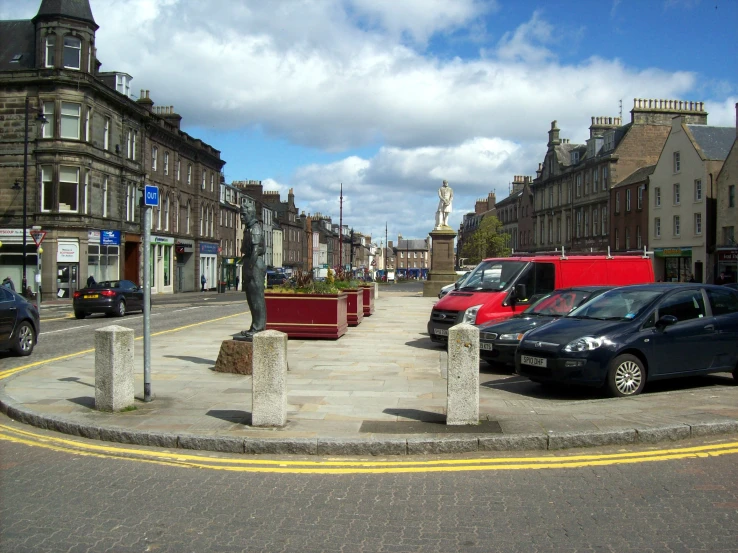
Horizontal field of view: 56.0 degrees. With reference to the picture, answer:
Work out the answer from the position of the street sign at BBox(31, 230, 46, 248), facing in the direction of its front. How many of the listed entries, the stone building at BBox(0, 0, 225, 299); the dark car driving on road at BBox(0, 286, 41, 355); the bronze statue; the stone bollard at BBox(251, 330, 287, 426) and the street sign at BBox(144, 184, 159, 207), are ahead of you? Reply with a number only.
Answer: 4

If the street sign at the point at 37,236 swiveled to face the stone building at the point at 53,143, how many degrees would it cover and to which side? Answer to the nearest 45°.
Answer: approximately 180°

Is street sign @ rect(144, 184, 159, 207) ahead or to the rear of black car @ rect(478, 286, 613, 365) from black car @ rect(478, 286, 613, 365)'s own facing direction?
ahead

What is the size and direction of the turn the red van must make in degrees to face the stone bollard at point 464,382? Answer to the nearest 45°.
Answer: approximately 45° to its left

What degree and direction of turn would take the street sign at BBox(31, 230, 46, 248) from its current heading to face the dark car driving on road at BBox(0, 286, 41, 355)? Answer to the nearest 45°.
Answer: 0° — it already faces it

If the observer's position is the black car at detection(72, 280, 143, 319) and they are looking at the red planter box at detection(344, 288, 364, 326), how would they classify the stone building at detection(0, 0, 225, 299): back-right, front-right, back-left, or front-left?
back-left

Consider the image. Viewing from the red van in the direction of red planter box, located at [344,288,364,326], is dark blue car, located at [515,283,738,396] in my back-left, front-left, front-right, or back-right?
back-left
